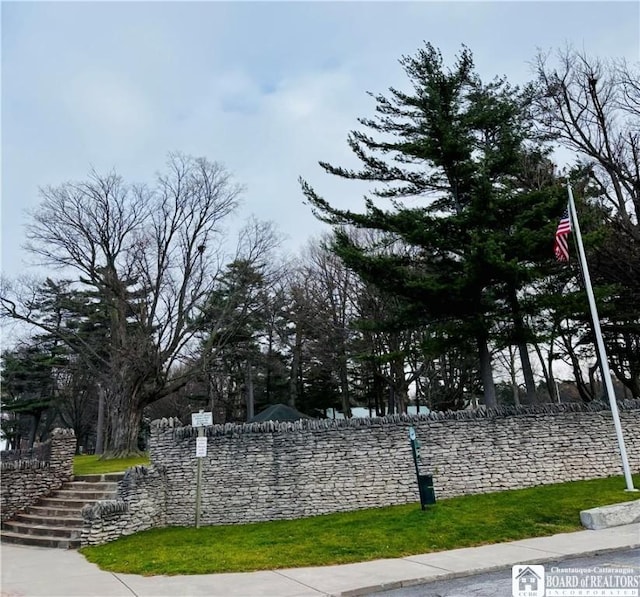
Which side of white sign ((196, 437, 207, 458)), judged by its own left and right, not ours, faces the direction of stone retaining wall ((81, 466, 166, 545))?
right

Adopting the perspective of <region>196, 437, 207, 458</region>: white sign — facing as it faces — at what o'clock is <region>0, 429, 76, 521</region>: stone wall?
The stone wall is roughly at 4 o'clock from the white sign.

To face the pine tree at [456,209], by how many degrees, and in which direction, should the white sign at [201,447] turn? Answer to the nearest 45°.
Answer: approximately 90° to its left

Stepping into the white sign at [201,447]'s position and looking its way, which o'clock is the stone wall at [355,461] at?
The stone wall is roughly at 9 o'clock from the white sign.

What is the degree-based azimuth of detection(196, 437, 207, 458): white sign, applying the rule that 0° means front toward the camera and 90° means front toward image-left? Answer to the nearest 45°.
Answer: approximately 0°
